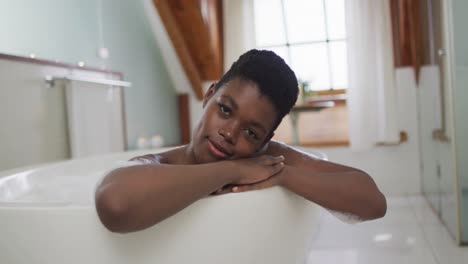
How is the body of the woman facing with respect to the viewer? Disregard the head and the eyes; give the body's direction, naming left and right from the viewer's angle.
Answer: facing the viewer

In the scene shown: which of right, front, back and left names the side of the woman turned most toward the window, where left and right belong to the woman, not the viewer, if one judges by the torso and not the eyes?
back
